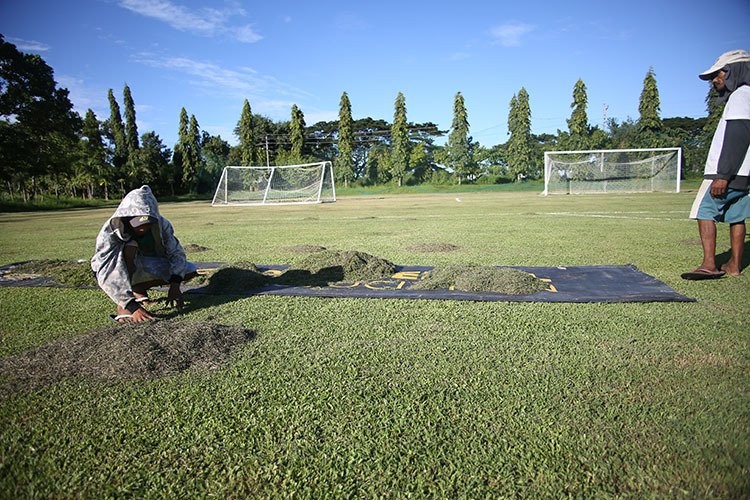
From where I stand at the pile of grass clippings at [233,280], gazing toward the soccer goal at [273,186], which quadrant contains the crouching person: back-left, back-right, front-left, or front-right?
back-left

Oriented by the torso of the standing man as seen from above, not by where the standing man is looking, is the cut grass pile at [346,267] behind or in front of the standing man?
in front

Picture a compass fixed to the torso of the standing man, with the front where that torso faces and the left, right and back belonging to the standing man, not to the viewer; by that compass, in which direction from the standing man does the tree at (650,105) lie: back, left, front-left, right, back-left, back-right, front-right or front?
right

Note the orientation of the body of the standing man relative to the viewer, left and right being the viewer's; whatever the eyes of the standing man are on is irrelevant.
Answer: facing to the left of the viewer

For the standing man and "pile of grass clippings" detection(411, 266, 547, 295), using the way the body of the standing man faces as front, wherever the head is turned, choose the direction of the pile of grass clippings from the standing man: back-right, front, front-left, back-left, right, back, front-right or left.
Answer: front-left

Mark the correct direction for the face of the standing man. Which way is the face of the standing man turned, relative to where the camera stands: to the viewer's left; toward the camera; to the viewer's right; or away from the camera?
to the viewer's left

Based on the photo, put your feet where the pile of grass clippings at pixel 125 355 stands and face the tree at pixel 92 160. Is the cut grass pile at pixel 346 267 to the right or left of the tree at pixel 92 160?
right
